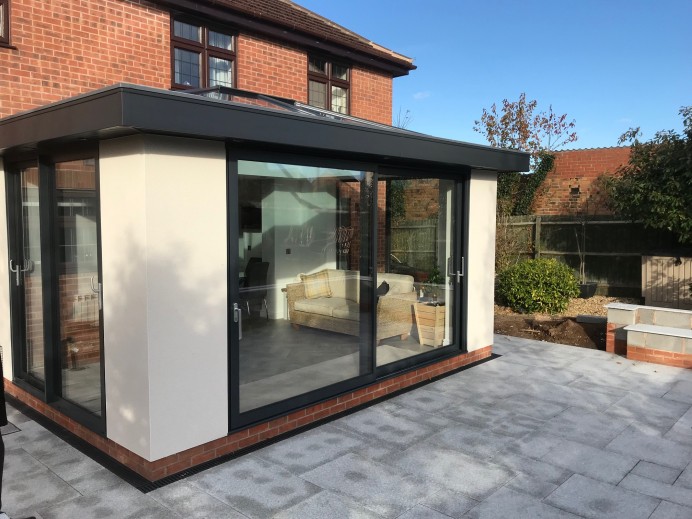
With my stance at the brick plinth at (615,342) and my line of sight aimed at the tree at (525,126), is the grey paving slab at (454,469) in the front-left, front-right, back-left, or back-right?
back-left

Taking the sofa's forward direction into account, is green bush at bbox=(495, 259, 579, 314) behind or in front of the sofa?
behind

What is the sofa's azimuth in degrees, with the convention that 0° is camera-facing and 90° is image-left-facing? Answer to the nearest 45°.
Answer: approximately 45°

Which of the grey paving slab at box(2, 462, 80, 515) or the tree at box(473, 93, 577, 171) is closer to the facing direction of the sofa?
the grey paving slab

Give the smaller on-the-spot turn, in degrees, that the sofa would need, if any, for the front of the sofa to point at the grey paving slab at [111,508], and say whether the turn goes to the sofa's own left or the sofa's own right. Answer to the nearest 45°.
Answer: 0° — it already faces it

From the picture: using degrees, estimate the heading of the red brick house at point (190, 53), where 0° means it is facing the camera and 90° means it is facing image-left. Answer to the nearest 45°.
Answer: approximately 315°

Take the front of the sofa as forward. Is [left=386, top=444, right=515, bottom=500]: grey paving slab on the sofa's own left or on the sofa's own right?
on the sofa's own left

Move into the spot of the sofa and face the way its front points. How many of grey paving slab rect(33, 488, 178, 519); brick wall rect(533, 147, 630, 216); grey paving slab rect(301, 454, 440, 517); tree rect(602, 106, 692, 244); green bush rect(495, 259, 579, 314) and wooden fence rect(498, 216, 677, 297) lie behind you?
4
